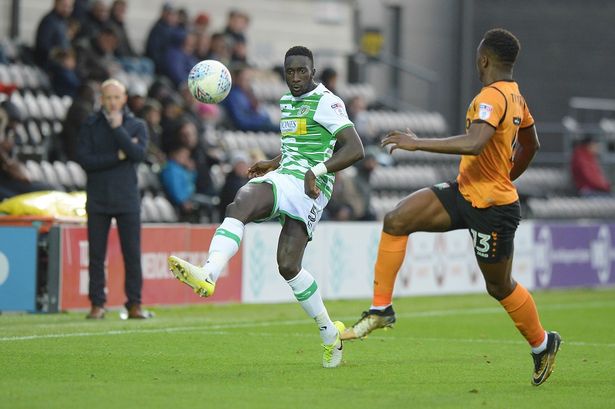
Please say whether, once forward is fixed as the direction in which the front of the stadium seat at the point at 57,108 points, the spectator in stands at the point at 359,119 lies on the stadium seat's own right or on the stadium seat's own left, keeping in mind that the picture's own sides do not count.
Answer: on the stadium seat's own left

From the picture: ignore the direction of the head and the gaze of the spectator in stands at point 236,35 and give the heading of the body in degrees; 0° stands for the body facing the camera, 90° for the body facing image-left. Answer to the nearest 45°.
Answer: approximately 315°

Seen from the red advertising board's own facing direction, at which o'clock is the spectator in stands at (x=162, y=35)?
The spectator in stands is roughly at 6 o'clock from the red advertising board.

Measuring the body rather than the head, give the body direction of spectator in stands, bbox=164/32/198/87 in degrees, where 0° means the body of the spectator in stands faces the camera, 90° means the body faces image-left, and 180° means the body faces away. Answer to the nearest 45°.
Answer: approximately 315°

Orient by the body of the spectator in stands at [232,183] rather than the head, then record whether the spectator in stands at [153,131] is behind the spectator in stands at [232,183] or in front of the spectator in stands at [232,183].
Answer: behind

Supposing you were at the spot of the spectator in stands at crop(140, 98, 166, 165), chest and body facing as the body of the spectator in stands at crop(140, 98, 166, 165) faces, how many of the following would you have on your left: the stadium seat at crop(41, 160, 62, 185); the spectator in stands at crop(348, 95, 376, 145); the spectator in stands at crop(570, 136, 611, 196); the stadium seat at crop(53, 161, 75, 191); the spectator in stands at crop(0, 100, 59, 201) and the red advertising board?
2

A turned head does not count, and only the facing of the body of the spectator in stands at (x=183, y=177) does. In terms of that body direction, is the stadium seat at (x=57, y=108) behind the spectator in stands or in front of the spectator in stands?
behind

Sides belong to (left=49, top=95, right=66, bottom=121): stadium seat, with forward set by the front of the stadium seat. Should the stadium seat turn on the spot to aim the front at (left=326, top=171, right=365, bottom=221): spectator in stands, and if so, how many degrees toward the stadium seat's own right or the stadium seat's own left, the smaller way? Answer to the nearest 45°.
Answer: approximately 45° to the stadium seat's own left
